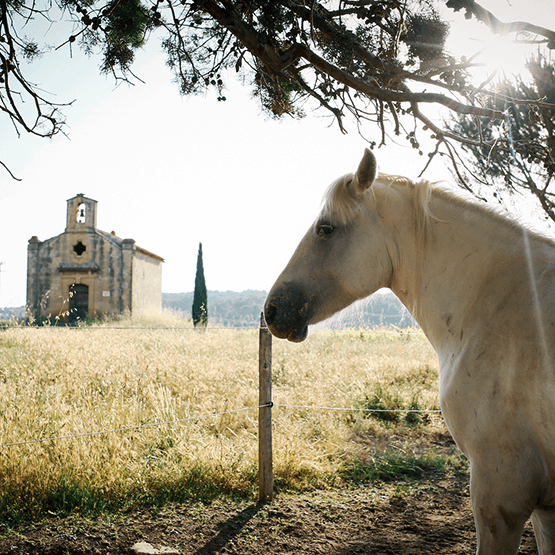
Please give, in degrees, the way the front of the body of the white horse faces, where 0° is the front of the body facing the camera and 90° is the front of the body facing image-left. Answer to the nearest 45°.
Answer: approximately 90°

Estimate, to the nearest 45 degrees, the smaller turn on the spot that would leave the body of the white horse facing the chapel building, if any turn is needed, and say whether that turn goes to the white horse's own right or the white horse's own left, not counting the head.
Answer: approximately 45° to the white horse's own right
